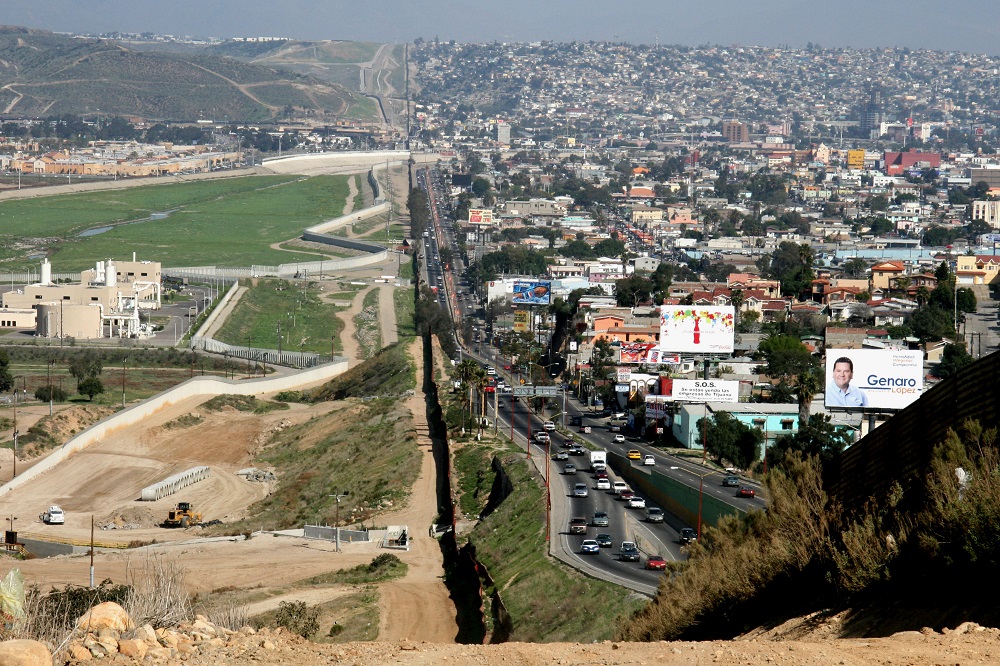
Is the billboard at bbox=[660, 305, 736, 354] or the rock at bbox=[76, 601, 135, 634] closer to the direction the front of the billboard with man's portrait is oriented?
the rock

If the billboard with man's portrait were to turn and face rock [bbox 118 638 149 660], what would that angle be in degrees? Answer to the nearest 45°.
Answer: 0° — it already faces it

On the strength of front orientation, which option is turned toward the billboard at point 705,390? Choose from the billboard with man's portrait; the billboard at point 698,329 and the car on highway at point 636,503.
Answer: the billboard at point 698,329

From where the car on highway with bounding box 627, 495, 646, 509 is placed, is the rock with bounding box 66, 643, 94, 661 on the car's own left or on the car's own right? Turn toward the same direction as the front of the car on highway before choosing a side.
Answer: on the car's own right

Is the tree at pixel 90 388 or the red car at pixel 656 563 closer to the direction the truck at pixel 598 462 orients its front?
the red car

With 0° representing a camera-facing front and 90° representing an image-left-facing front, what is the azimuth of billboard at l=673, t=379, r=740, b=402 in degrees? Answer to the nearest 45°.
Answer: approximately 0°

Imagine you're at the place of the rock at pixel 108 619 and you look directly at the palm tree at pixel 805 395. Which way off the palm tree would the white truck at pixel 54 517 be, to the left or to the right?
left

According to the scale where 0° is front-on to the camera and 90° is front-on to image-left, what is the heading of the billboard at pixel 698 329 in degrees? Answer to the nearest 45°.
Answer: approximately 0°

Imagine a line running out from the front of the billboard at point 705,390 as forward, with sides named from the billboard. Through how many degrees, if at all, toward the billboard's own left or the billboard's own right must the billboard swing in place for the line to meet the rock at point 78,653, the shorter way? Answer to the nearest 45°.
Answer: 0° — it already faces it
